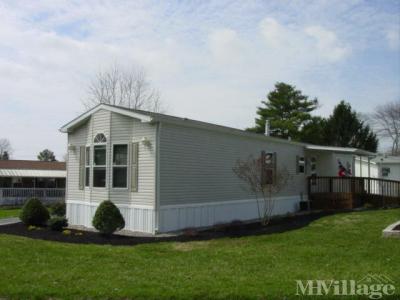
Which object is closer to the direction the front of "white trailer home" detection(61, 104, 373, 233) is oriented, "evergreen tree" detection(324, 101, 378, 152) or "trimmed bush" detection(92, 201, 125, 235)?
the trimmed bush

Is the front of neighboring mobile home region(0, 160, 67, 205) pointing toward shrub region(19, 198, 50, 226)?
yes

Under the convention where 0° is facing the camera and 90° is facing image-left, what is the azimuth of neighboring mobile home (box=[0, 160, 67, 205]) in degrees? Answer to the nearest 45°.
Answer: approximately 0°

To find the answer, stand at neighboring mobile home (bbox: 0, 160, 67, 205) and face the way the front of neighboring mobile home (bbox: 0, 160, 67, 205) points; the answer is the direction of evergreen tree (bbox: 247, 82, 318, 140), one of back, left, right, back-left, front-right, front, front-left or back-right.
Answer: left

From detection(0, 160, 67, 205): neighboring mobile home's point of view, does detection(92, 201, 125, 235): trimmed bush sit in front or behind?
in front

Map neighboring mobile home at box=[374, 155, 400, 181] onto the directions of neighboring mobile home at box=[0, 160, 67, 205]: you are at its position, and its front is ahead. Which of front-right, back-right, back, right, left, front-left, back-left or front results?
front-left
